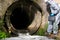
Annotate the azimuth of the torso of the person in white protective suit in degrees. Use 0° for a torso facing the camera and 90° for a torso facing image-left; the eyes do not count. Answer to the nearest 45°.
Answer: approximately 45°
